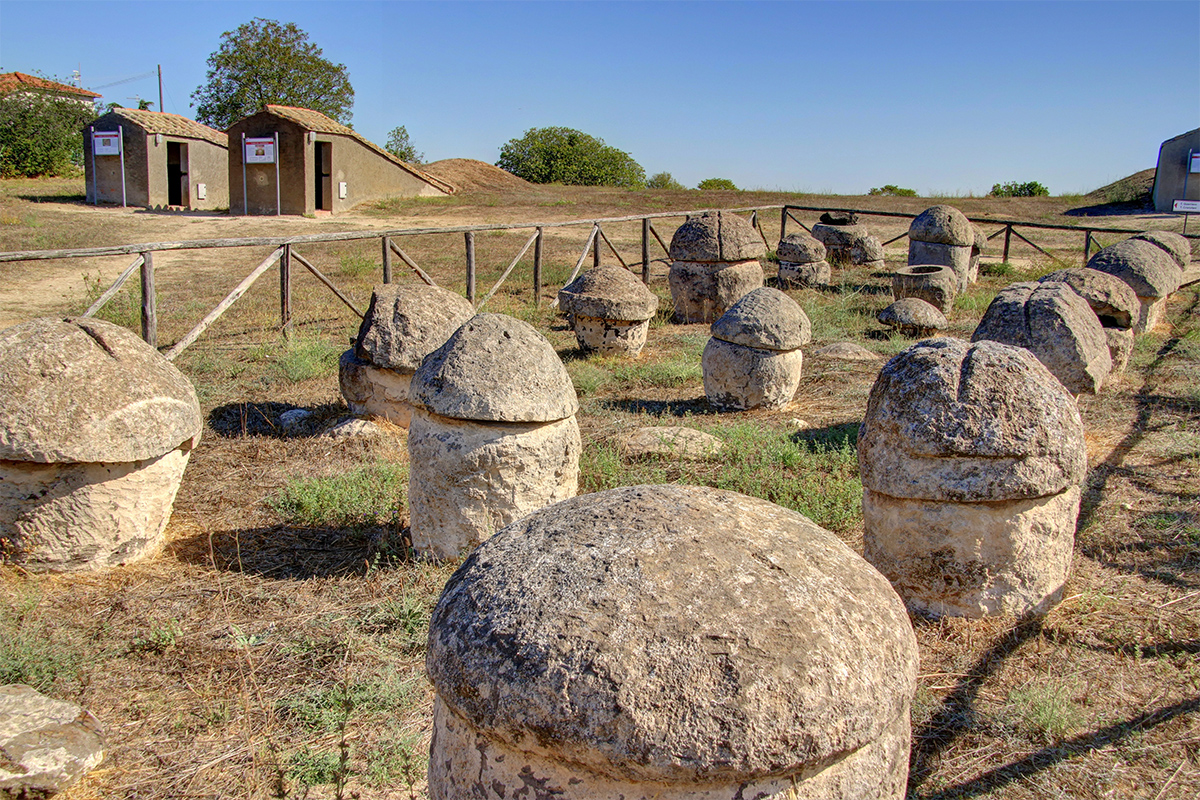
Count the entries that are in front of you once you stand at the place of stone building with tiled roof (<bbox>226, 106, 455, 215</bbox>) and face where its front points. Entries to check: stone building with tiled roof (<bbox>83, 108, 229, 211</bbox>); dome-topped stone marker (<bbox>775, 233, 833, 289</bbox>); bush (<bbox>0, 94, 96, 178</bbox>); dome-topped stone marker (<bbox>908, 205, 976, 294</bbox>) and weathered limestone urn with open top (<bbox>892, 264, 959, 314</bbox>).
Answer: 3

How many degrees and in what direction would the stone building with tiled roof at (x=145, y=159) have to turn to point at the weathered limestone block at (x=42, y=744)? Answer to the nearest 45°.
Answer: approximately 45° to its right

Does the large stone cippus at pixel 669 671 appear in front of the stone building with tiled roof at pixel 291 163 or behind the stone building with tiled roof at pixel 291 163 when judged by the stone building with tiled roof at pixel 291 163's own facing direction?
in front

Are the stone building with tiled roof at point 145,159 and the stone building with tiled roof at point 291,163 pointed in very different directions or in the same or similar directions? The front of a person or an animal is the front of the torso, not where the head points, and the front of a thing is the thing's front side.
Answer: same or similar directions

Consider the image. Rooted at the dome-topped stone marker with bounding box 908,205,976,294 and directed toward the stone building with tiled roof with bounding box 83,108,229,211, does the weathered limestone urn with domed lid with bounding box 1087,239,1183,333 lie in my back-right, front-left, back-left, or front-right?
back-left

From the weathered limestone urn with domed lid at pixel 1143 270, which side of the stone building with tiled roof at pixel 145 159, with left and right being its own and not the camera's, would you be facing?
front

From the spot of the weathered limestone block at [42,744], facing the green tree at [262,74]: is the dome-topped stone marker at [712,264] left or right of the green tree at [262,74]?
right

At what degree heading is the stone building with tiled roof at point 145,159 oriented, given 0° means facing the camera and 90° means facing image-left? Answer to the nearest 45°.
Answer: approximately 315°

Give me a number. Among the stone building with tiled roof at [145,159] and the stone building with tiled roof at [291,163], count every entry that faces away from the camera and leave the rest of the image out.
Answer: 0

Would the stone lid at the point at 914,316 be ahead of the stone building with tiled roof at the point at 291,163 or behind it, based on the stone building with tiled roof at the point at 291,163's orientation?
ahead

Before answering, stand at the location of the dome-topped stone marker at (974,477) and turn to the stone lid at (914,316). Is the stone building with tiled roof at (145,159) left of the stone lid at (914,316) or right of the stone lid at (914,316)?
left

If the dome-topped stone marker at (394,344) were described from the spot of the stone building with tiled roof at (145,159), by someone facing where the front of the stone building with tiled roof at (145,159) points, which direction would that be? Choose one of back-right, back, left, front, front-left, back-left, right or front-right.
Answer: front-right

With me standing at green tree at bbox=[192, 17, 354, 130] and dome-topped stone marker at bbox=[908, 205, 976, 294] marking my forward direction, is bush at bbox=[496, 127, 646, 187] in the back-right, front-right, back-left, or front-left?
front-left

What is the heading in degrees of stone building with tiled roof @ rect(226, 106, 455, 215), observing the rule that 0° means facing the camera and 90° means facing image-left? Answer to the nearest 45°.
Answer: approximately 315°

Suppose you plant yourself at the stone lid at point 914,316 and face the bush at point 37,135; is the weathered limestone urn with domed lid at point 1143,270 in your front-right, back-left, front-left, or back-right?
back-right
